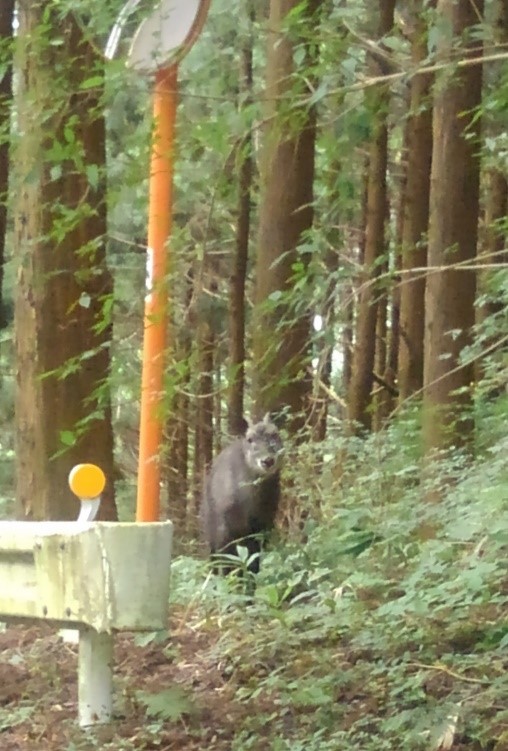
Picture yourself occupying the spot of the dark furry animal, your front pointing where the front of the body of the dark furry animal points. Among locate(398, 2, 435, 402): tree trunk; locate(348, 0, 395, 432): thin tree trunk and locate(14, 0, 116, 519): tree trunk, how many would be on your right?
1

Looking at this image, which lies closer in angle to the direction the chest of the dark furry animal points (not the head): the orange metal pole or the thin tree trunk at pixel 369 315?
the orange metal pole

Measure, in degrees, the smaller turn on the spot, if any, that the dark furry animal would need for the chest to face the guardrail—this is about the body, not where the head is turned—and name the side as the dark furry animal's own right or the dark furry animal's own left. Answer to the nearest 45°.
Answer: approximately 45° to the dark furry animal's own right

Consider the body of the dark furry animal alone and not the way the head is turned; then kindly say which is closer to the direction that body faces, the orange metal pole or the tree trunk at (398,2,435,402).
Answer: the orange metal pole

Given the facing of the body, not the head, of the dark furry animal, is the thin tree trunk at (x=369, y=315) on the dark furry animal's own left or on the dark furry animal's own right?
on the dark furry animal's own left

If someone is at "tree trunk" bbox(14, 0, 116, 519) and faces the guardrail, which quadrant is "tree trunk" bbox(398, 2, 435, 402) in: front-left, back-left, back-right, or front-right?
back-left

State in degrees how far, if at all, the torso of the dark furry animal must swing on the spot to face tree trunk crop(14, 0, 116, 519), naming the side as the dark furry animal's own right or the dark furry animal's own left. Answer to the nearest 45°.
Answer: approximately 90° to the dark furry animal's own right

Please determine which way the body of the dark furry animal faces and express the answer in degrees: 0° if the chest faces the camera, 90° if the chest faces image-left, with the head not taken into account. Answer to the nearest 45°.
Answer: approximately 315°

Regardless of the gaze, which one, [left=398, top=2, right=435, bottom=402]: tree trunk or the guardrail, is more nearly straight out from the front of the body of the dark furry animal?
the guardrail

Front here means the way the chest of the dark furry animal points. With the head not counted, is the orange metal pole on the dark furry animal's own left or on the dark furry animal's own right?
on the dark furry animal's own right

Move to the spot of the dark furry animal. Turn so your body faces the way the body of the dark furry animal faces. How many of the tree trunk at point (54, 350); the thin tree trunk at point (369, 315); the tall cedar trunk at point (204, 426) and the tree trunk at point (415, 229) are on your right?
1

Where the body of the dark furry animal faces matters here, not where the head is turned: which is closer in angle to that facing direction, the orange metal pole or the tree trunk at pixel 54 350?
the orange metal pole

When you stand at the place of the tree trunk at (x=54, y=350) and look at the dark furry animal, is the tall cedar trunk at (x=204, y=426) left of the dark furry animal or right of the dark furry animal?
left

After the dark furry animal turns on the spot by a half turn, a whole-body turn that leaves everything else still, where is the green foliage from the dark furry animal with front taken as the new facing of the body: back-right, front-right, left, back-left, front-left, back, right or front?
back-left
